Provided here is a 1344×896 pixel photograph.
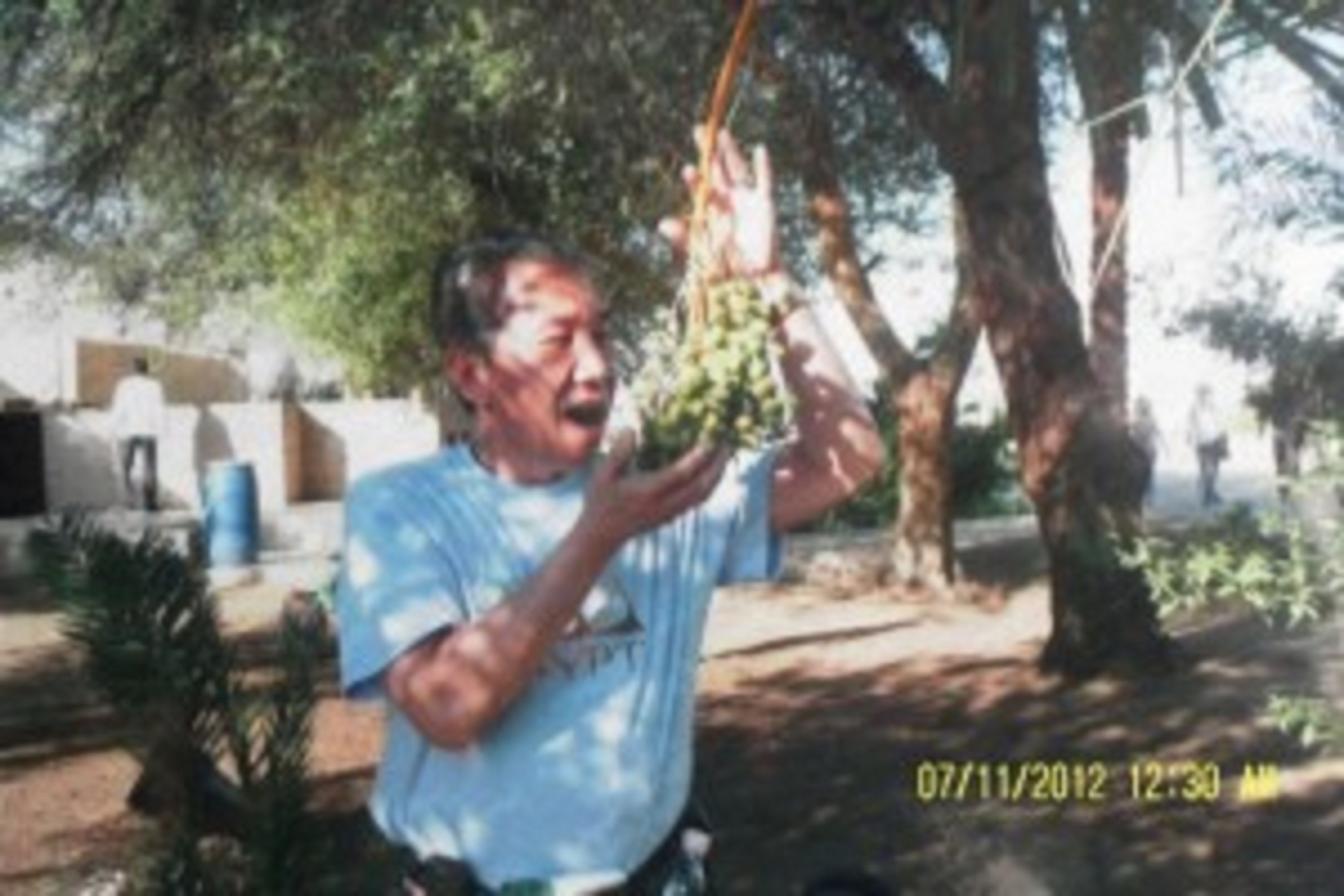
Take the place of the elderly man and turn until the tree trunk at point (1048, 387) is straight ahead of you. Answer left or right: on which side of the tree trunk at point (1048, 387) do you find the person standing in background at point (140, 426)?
left

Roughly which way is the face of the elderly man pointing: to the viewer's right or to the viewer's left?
to the viewer's right

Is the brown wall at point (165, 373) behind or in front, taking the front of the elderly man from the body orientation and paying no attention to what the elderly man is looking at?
behind

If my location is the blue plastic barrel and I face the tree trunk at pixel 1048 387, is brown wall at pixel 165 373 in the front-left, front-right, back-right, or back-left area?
back-left

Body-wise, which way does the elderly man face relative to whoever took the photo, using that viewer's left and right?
facing the viewer and to the right of the viewer
